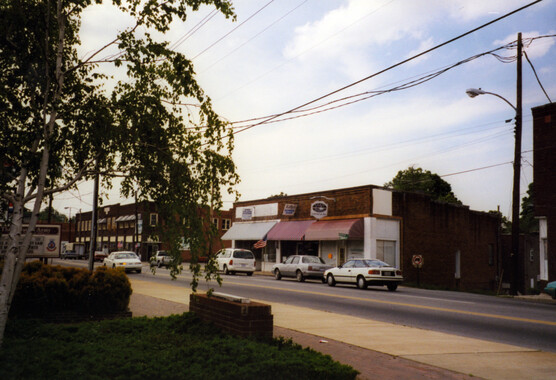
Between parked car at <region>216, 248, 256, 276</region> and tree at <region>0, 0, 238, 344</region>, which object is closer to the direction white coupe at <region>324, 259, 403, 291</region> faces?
the parked car

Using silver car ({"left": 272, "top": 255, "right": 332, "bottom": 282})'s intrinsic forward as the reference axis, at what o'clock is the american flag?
The american flag is roughly at 1 o'clock from the silver car.

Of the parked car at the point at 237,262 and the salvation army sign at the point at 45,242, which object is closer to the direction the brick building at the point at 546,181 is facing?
the salvation army sign

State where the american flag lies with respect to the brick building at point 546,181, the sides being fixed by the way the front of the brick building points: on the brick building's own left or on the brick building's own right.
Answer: on the brick building's own right
